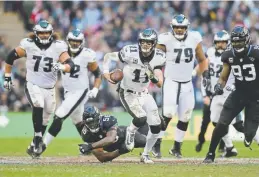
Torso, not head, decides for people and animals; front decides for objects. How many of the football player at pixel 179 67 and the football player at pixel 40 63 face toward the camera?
2

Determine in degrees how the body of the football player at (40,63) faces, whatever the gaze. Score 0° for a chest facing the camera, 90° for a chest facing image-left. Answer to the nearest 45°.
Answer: approximately 0°

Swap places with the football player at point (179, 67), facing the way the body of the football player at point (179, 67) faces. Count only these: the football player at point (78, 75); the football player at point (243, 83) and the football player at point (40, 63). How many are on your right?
2

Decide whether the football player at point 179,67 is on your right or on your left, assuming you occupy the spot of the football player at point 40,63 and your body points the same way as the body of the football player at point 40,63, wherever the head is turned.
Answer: on your left
